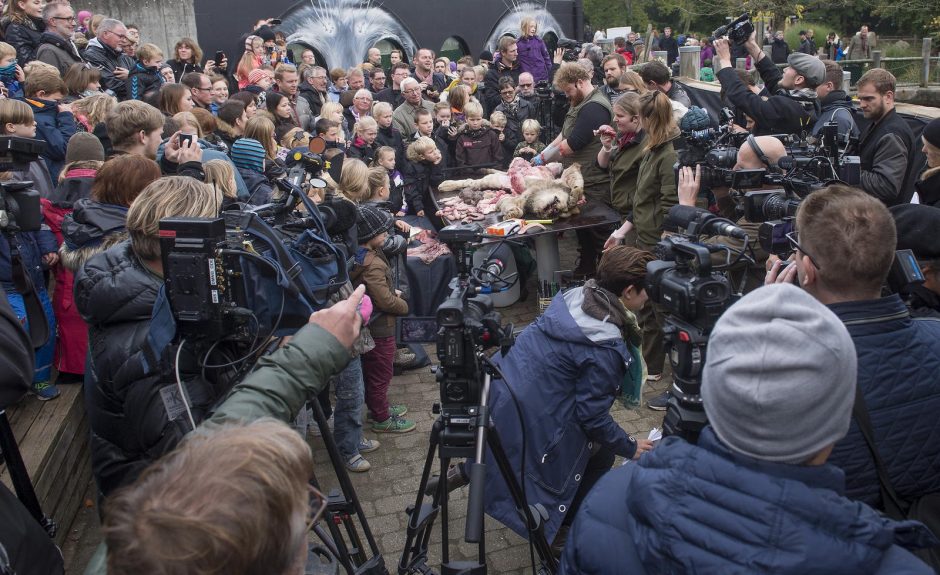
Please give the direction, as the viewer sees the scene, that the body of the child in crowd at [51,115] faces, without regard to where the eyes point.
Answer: to the viewer's right

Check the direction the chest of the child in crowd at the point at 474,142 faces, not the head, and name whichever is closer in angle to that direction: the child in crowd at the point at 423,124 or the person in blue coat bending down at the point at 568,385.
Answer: the person in blue coat bending down

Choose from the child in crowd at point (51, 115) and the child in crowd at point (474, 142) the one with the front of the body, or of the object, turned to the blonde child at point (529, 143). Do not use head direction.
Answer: the child in crowd at point (51, 115)

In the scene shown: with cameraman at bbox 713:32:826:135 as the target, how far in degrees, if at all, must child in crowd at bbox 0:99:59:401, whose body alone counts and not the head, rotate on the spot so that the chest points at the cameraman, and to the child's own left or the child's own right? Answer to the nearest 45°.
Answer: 0° — they already face them

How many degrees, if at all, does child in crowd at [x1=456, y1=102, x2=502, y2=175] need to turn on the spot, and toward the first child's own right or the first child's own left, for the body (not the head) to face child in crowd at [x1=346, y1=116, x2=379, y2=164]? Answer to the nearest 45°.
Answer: approximately 45° to the first child's own right

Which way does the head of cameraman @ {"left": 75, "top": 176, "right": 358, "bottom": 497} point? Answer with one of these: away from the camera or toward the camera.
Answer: away from the camera

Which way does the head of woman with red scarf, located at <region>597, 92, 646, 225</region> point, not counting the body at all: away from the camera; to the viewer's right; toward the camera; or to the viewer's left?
to the viewer's left
